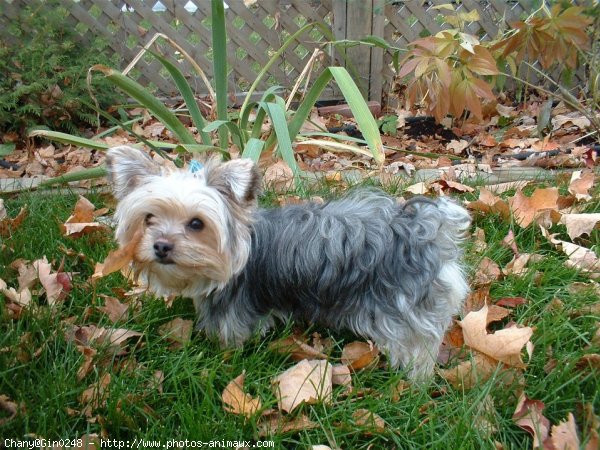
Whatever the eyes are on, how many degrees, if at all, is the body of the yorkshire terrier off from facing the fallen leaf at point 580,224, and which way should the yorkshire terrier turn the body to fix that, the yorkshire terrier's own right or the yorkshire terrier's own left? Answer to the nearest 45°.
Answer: approximately 135° to the yorkshire terrier's own right

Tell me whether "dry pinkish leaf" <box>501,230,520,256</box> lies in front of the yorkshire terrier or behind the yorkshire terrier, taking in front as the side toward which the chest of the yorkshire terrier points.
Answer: behind

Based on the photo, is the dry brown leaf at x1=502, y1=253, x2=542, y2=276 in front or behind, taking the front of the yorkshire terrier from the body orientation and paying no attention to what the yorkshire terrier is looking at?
behind

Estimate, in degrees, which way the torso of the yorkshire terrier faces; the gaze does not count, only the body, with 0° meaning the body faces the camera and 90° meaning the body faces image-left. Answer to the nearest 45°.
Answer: approximately 90°

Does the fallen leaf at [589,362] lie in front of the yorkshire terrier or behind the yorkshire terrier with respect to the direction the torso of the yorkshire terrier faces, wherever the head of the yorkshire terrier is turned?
behind

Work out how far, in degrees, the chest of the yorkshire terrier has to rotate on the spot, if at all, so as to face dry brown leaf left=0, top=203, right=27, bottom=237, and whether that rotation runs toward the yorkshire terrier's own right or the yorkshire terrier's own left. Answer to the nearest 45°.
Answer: approximately 45° to the yorkshire terrier's own right

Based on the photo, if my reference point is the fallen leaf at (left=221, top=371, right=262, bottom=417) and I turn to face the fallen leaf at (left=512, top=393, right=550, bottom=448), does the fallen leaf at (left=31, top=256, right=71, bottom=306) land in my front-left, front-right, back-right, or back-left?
back-left

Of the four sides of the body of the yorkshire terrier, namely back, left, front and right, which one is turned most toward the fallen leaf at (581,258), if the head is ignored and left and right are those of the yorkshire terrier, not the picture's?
back

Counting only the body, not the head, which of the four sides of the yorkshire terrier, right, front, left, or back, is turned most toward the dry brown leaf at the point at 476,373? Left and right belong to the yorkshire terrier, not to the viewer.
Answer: back

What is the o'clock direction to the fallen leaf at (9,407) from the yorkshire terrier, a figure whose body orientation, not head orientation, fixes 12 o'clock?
The fallen leaf is roughly at 11 o'clock from the yorkshire terrier.

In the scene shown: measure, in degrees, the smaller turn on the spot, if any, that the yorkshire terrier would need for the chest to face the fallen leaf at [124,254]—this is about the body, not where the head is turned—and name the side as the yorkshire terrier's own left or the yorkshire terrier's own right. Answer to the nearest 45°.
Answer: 0° — it already faces it

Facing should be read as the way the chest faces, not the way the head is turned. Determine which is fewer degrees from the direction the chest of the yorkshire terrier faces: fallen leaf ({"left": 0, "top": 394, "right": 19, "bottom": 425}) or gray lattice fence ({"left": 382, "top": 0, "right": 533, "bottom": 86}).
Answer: the fallen leaf

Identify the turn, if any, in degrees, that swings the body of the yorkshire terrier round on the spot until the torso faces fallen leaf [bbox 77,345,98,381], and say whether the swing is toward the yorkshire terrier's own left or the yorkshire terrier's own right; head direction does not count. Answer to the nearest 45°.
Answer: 0° — it already faces it

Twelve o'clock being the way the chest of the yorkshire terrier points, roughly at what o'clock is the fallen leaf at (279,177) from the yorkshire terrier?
The fallen leaf is roughly at 3 o'clock from the yorkshire terrier.
